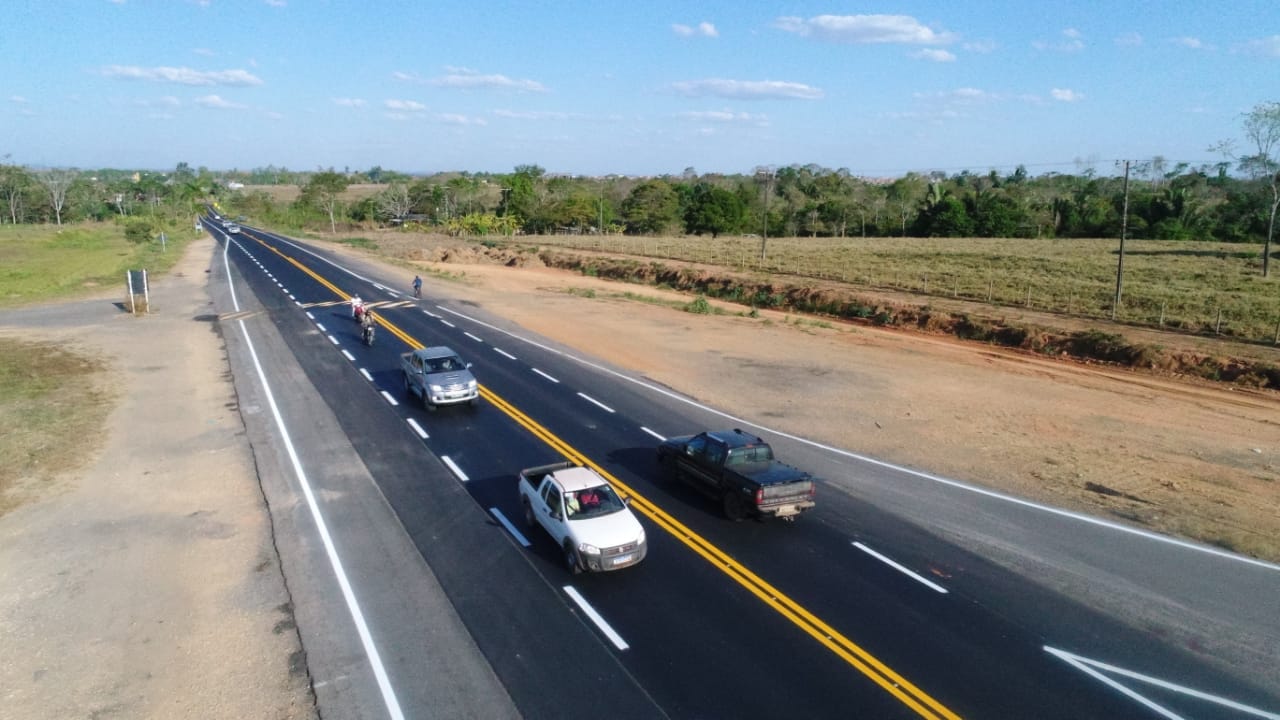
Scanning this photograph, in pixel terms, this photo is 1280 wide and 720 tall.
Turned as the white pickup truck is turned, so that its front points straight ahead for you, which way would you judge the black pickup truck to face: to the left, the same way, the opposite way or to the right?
the opposite way

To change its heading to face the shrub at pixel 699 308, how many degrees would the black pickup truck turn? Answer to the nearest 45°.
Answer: approximately 45° to its right

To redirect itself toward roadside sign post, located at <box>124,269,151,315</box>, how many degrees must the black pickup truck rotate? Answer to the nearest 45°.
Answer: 0° — it already faces it

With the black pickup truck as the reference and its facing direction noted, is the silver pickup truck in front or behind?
in front

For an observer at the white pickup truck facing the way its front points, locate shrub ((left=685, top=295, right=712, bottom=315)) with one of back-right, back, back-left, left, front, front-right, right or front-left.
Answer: back-left

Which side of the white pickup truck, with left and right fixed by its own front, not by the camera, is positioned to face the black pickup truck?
left

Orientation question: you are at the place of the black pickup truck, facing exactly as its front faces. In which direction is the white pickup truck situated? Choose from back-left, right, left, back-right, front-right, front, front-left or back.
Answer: left

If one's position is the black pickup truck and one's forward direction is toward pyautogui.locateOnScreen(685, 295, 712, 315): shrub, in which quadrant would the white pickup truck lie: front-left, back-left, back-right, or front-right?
back-left

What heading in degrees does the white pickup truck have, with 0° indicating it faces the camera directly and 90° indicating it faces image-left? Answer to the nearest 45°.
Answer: approximately 315°

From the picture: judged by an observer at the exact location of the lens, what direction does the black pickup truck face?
facing away from the viewer and to the left of the viewer
